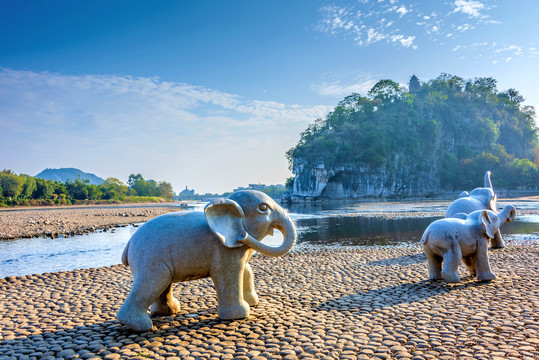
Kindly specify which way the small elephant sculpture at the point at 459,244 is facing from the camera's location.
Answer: facing away from the viewer and to the right of the viewer

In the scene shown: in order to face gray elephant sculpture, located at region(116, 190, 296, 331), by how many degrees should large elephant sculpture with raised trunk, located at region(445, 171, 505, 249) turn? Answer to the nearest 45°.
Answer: approximately 135° to its right

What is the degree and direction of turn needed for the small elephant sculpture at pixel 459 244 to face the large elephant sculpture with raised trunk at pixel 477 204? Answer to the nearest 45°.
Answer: approximately 45° to its left

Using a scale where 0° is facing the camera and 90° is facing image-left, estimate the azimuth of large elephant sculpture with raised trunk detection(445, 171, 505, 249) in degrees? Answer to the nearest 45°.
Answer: approximately 225°

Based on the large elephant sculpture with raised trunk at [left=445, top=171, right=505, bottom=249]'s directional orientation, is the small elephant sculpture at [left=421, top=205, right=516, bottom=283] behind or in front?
behind

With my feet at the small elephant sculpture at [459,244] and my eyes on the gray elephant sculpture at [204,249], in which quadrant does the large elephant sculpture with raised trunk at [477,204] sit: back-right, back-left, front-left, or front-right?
back-right

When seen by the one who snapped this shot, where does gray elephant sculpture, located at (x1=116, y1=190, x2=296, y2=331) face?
facing to the right of the viewer

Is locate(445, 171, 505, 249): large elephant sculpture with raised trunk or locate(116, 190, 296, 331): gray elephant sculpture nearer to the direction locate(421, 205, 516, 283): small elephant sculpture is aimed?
the large elephant sculpture with raised trunk
